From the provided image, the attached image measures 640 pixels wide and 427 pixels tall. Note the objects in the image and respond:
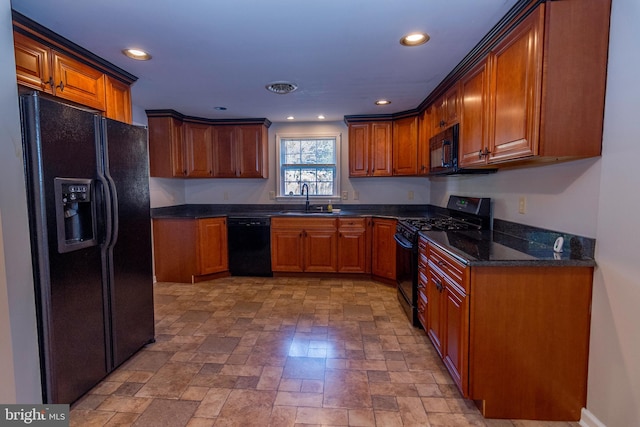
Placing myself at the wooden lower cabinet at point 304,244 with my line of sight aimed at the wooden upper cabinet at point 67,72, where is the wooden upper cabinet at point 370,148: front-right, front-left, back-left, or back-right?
back-left

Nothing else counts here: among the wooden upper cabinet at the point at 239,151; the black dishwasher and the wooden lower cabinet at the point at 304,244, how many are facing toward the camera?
3

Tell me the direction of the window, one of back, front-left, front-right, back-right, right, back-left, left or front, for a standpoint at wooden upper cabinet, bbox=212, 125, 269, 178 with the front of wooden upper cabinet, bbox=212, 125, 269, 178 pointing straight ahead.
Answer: left

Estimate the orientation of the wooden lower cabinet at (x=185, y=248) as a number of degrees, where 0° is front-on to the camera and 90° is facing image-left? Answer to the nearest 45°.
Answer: approximately 315°

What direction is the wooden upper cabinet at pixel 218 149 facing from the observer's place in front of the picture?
facing the viewer and to the right of the viewer

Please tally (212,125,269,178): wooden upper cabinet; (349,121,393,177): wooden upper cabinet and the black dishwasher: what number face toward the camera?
3

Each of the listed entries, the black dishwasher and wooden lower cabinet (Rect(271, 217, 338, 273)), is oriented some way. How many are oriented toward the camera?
2

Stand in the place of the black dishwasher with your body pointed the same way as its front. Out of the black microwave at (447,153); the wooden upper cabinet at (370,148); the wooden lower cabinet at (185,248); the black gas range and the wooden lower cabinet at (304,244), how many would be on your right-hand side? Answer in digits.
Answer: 1

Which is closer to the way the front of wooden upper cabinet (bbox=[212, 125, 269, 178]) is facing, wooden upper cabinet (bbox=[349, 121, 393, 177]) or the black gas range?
the black gas range

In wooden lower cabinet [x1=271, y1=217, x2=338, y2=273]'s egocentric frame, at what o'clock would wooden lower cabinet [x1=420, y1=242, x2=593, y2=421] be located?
wooden lower cabinet [x1=420, y1=242, x2=593, y2=421] is roughly at 11 o'clock from wooden lower cabinet [x1=271, y1=217, x2=338, y2=273].

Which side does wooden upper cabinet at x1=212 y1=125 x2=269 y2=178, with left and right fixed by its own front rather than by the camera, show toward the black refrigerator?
front
